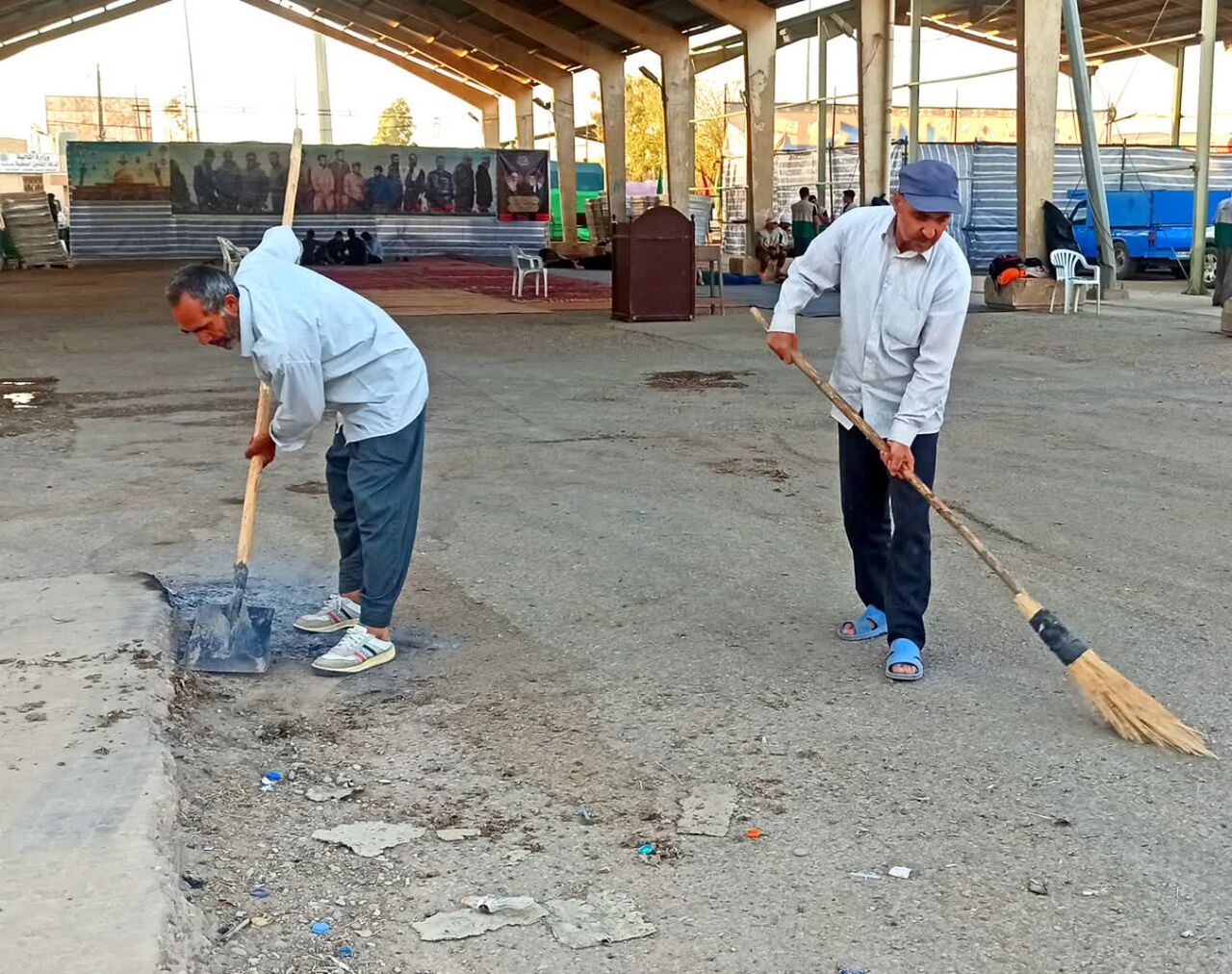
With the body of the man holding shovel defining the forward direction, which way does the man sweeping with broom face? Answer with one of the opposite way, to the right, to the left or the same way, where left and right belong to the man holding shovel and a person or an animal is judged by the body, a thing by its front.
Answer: to the left

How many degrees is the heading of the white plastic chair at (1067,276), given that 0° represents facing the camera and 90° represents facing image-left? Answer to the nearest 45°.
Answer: approximately 315°

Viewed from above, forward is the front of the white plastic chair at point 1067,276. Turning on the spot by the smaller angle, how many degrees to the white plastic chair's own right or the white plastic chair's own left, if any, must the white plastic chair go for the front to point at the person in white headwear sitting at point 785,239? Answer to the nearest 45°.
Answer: approximately 180°

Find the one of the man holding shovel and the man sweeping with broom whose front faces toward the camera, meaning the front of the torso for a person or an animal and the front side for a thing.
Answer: the man sweeping with broom

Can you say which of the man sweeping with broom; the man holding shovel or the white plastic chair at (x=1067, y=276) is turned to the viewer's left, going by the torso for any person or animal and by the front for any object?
the man holding shovel

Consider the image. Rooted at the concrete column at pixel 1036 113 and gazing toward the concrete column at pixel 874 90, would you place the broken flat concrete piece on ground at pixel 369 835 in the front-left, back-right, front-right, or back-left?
back-left

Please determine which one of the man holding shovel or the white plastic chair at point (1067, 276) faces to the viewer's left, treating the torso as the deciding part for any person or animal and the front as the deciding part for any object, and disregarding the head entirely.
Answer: the man holding shovel

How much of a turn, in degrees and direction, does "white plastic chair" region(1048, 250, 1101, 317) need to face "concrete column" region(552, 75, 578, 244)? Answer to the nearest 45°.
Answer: approximately 180°

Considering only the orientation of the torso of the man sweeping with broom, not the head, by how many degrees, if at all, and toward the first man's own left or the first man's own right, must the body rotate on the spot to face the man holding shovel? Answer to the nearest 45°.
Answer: approximately 90° to the first man's own right

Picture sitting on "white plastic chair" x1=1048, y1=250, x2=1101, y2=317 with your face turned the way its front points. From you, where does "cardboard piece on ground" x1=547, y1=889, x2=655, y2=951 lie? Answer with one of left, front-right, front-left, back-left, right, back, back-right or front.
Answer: front-right

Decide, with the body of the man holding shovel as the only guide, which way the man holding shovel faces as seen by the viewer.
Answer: to the viewer's left

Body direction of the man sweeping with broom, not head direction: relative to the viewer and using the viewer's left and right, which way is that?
facing the viewer

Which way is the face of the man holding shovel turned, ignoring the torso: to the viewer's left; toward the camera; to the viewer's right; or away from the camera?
to the viewer's left

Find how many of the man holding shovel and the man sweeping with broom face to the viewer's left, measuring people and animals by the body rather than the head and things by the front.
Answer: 1
